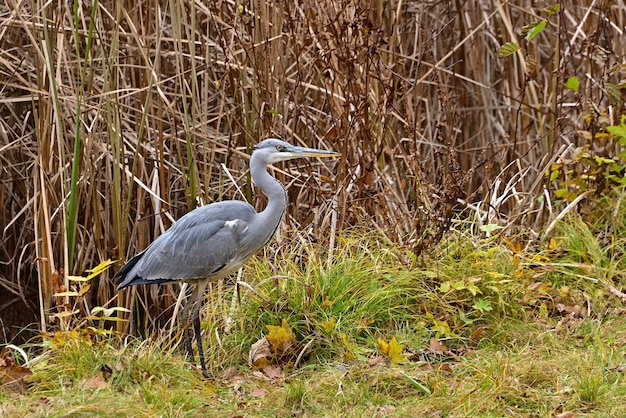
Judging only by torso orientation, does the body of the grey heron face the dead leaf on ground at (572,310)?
yes

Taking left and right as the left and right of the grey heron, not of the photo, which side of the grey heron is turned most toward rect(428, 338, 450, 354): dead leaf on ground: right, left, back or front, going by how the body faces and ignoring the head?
front

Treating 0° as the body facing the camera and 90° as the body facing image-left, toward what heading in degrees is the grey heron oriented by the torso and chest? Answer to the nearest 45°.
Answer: approximately 270°

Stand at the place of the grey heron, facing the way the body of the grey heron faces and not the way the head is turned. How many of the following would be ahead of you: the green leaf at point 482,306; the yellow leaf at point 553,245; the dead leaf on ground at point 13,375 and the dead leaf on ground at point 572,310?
3

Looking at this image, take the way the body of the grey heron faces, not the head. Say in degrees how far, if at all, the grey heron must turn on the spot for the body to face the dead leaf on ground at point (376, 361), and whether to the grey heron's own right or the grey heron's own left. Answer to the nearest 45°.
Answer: approximately 45° to the grey heron's own right

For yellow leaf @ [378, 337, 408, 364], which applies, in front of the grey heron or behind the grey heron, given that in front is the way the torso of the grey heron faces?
in front

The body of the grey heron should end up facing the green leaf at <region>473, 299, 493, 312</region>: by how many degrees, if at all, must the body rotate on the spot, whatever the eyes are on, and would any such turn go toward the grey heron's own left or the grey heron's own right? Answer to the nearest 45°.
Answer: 0° — it already faces it

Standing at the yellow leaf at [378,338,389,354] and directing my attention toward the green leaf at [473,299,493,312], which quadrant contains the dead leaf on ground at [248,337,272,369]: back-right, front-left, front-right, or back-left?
back-left

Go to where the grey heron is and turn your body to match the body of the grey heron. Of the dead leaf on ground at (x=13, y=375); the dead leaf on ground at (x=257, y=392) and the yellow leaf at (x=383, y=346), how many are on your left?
0
